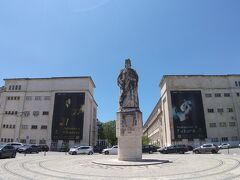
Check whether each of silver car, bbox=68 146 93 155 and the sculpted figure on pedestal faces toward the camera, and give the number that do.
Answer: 1

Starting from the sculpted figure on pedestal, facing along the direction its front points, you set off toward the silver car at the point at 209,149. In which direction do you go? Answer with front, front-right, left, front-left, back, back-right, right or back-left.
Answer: back-left

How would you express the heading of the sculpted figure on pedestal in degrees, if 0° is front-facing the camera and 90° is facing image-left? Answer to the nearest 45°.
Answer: approximately 0°

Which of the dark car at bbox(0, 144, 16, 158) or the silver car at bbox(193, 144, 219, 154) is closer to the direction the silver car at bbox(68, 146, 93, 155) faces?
the dark car

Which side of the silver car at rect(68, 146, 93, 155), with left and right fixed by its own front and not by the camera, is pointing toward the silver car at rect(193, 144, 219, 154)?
back

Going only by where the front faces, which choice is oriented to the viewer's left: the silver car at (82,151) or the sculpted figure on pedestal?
the silver car

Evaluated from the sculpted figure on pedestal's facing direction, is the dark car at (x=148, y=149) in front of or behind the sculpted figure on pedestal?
behind
